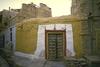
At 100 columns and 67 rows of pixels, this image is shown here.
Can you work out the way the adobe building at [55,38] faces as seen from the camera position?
facing the viewer

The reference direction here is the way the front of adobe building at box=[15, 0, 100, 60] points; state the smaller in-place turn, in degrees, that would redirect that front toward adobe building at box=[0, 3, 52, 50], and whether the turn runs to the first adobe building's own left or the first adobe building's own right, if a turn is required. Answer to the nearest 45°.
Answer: approximately 135° to the first adobe building's own right
